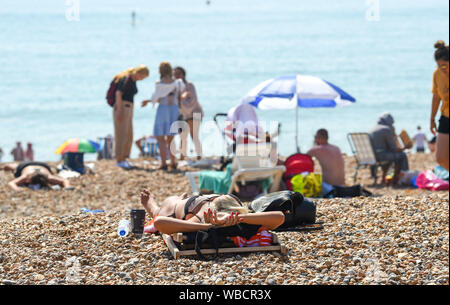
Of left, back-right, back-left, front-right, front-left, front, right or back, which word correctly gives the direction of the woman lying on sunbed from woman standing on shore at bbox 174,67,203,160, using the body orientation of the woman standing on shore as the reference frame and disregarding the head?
left

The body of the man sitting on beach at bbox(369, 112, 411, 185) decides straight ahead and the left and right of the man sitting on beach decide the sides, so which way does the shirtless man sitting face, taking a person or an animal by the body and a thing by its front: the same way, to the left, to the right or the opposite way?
to the left

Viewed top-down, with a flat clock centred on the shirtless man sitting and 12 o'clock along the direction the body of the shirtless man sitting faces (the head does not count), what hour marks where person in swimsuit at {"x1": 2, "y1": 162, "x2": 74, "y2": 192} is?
The person in swimsuit is roughly at 11 o'clock from the shirtless man sitting.

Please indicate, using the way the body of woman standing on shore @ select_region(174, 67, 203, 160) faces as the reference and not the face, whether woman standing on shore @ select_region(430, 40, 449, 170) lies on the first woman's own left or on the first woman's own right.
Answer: on the first woman's own left

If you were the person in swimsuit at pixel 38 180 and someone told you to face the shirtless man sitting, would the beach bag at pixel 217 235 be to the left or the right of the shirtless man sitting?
right

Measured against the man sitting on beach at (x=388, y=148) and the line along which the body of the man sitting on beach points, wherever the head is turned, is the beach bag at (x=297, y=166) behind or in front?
behind

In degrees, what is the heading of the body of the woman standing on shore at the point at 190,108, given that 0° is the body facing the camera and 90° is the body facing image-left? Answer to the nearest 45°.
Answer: approximately 90°

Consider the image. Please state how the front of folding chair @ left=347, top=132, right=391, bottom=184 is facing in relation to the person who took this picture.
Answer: facing away from the viewer and to the right of the viewer

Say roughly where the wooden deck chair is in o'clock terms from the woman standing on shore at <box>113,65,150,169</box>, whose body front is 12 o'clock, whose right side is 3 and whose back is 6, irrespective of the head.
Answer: The wooden deck chair is roughly at 3 o'clock from the woman standing on shore.

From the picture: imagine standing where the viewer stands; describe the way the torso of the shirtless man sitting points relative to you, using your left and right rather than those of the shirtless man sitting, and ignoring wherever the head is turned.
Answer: facing away from the viewer and to the left of the viewer

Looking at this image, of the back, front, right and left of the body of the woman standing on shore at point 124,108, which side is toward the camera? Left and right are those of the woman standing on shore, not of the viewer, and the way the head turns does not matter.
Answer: right

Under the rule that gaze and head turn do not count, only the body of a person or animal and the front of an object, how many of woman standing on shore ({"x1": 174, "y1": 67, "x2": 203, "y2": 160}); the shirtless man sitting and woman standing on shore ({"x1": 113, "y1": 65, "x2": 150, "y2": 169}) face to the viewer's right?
1
